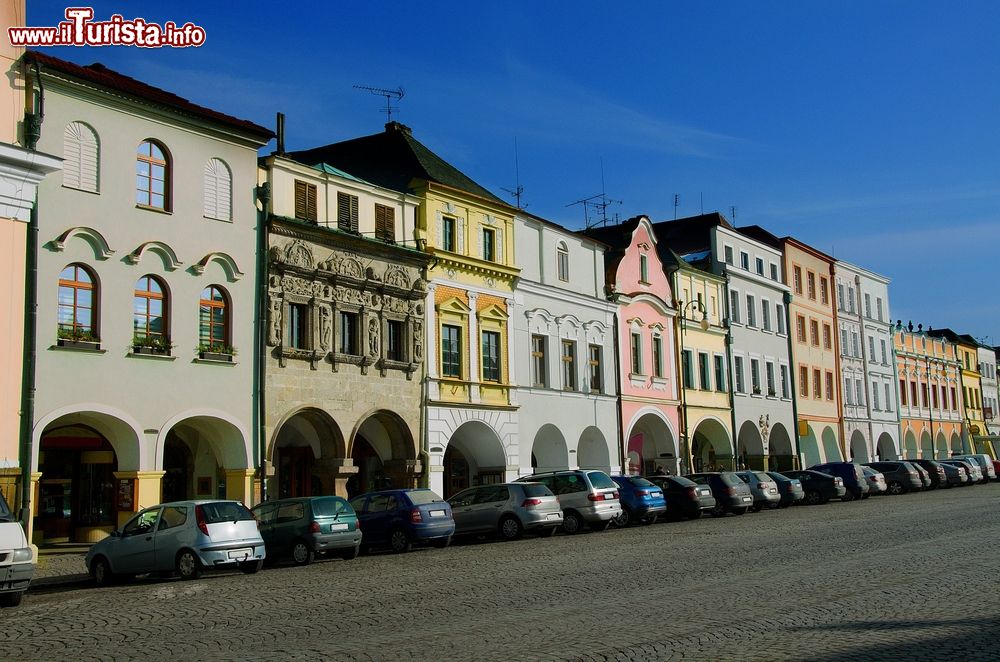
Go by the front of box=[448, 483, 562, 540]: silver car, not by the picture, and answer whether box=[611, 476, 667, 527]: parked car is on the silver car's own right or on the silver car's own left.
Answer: on the silver car's own right

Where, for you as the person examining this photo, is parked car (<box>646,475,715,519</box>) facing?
facing away from the viewer and to the left of the viewer

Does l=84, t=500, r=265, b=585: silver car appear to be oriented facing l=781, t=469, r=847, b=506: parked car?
no

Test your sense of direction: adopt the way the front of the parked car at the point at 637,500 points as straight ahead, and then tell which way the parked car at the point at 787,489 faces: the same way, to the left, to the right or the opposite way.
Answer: the same way

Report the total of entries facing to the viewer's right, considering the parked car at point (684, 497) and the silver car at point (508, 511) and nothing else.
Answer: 0

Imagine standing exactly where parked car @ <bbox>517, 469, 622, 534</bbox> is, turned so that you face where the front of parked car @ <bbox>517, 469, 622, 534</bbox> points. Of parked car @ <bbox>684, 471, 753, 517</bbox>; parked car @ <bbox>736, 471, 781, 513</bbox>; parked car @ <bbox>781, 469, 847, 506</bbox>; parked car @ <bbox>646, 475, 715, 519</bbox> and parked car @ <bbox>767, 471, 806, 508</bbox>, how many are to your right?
5

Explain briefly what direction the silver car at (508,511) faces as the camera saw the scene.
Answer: facing away from the viewer and to the left of the viewer

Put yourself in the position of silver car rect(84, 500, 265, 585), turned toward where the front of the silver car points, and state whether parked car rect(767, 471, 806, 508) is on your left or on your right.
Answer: on your right

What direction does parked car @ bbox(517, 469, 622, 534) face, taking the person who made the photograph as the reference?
facing away from the viewer and to the left of the viewer

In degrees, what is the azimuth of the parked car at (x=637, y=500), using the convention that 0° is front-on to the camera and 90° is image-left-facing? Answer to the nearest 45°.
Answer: approximately 135°

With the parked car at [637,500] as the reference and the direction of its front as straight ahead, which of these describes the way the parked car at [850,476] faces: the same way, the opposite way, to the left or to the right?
the same way

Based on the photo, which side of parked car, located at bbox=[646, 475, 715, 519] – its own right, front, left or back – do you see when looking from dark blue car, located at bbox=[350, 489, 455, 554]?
left

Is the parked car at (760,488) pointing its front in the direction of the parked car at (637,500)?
no

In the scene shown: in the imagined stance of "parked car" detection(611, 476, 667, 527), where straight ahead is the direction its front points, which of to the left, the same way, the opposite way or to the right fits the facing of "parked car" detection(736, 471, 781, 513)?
the same way

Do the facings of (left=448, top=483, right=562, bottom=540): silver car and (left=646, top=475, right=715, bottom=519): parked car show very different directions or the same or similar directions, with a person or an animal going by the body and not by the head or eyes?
same or similar directions

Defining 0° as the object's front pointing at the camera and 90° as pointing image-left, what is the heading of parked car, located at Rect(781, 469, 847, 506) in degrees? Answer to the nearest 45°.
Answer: approximately 135°

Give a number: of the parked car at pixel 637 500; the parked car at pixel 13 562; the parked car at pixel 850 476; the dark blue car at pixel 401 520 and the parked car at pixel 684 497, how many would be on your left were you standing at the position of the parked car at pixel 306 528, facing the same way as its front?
1

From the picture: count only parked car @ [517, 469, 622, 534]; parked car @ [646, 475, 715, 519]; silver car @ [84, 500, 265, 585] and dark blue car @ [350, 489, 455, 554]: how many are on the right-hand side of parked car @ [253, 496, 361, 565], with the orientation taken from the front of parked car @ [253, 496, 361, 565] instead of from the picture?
3

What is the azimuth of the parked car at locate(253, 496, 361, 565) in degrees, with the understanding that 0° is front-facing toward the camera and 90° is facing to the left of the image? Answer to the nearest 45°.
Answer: approximately 135°

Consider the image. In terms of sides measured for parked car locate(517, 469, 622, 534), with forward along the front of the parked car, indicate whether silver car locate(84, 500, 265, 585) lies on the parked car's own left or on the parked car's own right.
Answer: on the parked car's own left

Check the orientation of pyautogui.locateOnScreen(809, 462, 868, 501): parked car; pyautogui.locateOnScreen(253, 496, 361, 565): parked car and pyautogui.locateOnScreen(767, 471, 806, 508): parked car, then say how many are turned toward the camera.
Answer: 0
